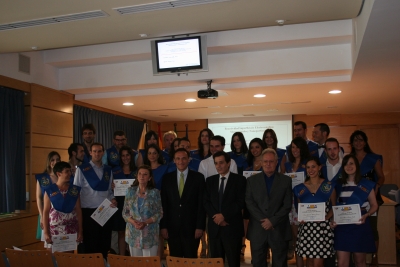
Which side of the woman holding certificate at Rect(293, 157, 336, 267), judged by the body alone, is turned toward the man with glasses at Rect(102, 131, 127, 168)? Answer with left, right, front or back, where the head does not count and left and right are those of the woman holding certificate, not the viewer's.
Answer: right

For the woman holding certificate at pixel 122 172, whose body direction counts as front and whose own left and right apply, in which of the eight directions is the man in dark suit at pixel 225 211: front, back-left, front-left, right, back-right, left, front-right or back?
front-left

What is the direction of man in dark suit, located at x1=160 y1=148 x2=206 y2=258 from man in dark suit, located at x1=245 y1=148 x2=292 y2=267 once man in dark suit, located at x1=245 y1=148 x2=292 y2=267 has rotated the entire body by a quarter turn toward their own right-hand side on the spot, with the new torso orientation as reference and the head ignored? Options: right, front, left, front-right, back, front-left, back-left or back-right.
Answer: front

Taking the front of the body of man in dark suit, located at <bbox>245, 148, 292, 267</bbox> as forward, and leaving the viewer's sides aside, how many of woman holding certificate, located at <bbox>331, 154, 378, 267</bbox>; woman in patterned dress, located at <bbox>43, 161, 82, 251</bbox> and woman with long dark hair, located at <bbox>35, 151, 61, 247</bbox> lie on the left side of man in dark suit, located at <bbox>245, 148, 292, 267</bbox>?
1

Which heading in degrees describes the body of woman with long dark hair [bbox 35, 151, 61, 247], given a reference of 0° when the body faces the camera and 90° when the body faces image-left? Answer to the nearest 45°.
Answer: approximately 315°

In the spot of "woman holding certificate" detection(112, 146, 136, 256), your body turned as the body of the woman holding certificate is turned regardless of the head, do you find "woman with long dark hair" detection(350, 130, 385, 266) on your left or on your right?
on your left

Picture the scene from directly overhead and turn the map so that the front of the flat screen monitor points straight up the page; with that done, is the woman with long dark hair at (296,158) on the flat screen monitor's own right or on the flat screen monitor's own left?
on the flat screen monitor's own left
